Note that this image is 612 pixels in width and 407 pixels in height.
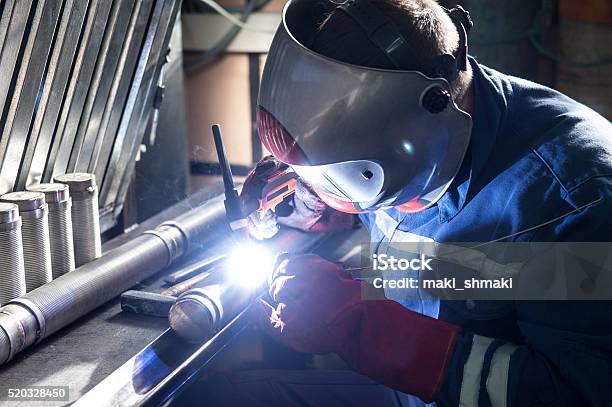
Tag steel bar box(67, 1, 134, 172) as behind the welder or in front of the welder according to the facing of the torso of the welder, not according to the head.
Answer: in front

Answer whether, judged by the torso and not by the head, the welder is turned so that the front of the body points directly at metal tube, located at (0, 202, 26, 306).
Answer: yes

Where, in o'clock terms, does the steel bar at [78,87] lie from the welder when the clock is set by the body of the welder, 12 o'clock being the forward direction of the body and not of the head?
The steel bar is roughly at 1 o'clock from the welder.

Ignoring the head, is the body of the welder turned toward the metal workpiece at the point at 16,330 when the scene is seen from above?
yes

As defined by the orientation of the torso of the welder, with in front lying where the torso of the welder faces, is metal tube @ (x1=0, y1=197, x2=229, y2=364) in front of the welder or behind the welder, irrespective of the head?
in front

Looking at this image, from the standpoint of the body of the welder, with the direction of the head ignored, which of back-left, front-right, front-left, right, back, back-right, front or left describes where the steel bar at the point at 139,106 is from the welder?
front-right

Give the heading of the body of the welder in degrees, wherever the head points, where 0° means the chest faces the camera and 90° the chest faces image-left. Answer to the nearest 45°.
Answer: approximately 90°

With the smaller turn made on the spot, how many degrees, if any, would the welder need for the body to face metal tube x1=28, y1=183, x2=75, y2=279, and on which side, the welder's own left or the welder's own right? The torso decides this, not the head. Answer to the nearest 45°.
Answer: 0° — they already face it
